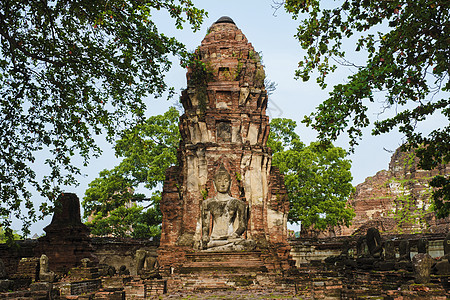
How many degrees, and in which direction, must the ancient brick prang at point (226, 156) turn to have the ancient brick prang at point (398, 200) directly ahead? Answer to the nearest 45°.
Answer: approximately 135° to its left

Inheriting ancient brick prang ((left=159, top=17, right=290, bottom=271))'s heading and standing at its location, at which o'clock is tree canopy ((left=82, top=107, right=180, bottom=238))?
The tree canopy is roughly at 5 o'clock from the ancient brick prang.

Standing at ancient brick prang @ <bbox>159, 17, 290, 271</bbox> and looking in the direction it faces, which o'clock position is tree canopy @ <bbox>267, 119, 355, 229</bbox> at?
The tree canopy is roughly at 7 o'clock from the ancient brick prang.

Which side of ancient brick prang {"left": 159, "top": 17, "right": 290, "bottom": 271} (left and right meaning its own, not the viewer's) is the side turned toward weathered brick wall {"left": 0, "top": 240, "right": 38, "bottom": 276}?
right

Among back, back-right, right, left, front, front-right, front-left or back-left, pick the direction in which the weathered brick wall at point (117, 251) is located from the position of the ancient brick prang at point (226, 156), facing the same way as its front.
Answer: back-right

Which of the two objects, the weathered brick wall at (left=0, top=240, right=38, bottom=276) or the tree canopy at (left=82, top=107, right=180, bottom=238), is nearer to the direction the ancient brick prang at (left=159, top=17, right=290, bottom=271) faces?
the weathered brick wall

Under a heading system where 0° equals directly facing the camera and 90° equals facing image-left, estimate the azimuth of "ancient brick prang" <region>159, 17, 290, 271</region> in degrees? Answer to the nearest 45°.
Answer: approximately 0°
